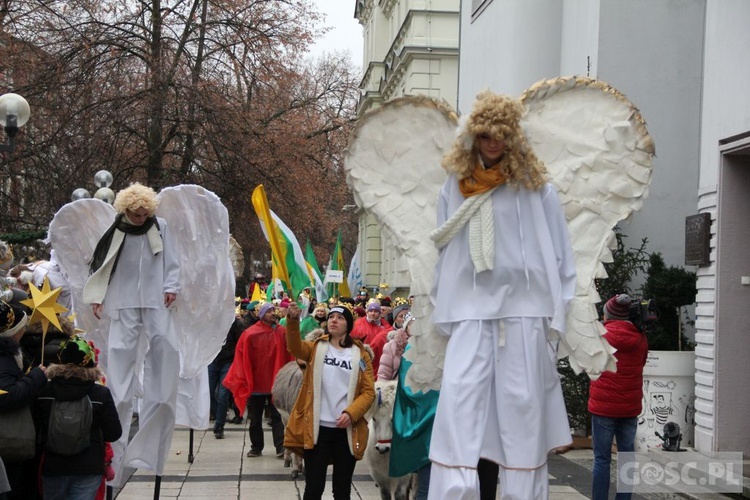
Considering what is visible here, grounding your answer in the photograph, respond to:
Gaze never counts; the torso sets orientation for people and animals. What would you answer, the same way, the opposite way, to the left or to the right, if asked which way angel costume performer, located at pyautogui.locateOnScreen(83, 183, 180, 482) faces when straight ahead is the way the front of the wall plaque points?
to the left

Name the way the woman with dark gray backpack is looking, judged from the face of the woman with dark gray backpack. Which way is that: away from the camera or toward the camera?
away from the camera

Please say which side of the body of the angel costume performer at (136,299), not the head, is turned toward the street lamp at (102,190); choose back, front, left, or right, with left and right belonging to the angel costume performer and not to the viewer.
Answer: back

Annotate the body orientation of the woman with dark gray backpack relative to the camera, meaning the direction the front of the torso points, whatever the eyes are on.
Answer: away from the camera

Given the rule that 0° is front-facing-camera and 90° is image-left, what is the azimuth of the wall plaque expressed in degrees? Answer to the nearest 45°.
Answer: approximately 45°

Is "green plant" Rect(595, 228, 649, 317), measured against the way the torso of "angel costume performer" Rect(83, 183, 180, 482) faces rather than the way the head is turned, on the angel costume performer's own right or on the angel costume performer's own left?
on the angel costume performer's own left

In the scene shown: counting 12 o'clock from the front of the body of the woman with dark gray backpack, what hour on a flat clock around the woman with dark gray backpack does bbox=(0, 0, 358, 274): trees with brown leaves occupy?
The trees with brown leaves is roughly at 12 o'clock from the woman with dark gray backpack.

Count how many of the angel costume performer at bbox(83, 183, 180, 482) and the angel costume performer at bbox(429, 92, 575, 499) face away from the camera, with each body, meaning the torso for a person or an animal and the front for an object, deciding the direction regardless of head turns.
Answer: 0

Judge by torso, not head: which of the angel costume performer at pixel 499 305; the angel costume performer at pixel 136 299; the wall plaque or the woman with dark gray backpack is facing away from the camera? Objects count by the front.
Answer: the woman with dark gray backpack

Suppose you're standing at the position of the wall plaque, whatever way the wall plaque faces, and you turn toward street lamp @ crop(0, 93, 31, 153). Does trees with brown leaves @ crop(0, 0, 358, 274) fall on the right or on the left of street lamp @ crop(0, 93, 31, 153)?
right

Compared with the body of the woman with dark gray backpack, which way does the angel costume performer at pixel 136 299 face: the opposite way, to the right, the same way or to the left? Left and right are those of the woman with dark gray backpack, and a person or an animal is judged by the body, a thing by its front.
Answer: the opposite way
